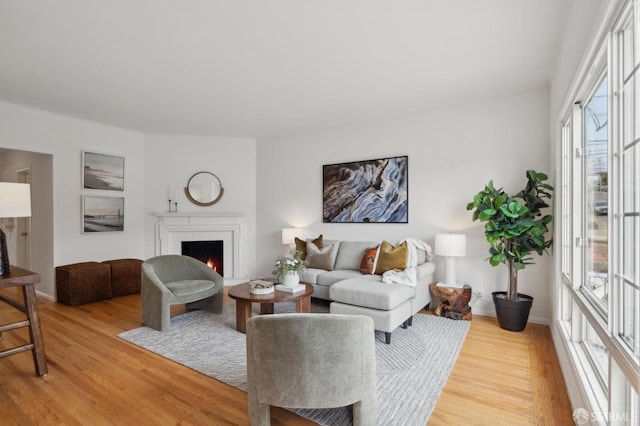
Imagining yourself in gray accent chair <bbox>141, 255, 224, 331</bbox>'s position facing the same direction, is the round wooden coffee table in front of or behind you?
in front

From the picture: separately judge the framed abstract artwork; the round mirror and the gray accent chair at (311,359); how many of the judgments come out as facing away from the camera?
1

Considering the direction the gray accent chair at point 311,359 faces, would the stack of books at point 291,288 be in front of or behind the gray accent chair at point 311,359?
in front

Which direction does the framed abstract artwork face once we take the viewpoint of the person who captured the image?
facing the viewer and to the left of the viewer

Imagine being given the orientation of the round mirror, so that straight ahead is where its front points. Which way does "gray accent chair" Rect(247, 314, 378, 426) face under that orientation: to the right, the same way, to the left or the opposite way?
the opposite way

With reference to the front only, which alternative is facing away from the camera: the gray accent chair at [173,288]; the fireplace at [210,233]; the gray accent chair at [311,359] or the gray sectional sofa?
the gray accent chair at [311,359]

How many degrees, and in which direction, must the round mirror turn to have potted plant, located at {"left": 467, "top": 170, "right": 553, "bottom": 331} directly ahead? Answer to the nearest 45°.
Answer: approximately 45° to its left

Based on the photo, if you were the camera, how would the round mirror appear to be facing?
facing the viewer

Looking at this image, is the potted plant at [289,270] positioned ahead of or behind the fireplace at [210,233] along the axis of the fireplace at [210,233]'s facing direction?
ahead

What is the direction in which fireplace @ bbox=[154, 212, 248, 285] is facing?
toward the camera

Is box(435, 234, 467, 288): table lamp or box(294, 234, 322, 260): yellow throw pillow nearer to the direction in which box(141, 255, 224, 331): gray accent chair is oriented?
the table lamp

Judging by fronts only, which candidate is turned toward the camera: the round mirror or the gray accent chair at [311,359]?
the round mirror

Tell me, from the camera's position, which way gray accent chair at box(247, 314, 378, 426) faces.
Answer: facing away from the viewer

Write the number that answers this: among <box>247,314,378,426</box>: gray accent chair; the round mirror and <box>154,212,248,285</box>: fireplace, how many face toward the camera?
2

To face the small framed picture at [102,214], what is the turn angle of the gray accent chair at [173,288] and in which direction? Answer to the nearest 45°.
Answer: approximately 180°

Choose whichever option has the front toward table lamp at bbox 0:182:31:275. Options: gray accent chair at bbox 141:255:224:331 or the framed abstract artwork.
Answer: the framed abstract artwork

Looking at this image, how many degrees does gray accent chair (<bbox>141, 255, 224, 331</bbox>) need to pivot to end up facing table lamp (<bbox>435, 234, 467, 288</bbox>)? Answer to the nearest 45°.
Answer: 0° — it already faces it

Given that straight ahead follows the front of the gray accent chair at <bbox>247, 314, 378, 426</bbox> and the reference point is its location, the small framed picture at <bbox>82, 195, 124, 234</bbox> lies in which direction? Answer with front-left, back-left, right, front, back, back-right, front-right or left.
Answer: front-left
